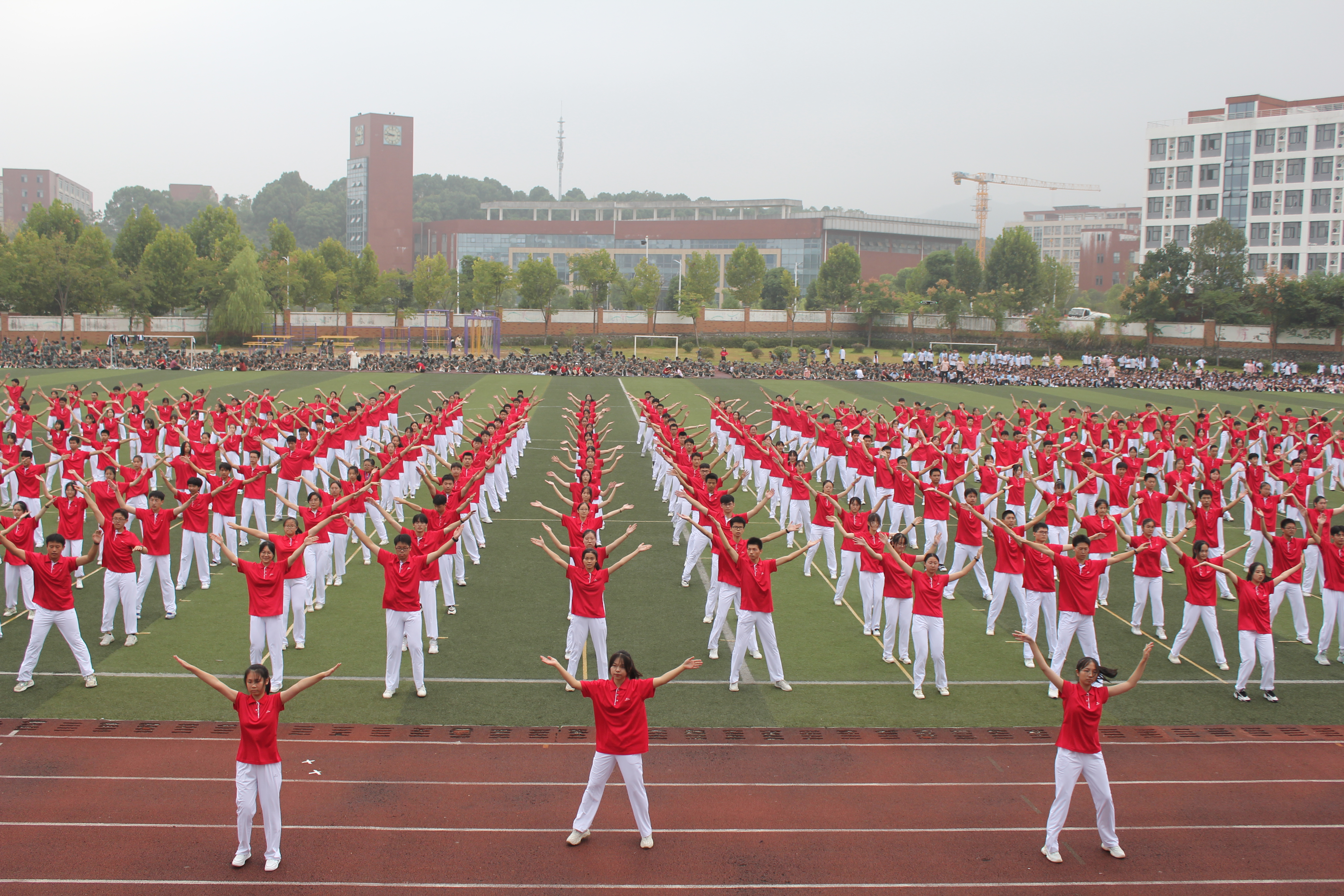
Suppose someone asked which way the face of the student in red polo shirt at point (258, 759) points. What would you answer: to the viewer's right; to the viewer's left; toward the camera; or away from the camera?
toward the camera

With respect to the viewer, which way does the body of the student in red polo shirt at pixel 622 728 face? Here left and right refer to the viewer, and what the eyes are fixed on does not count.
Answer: facing the viewer

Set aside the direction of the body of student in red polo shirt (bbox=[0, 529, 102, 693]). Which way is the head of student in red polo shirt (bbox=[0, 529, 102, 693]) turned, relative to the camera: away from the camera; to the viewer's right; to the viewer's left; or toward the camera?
toward the camera

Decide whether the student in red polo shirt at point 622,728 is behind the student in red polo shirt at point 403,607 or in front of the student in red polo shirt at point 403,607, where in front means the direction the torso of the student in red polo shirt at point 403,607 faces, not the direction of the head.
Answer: in front

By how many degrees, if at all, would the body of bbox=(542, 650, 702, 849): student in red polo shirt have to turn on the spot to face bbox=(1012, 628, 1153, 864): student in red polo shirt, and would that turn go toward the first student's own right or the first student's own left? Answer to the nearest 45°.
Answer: approximately 90° to the first student's own left

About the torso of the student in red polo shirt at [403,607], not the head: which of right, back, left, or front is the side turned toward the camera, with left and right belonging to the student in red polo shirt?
front

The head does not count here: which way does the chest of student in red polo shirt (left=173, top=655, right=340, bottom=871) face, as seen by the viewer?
toward the camera

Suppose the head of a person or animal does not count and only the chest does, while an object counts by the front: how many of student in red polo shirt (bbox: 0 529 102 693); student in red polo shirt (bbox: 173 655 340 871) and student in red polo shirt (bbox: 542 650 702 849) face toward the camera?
3

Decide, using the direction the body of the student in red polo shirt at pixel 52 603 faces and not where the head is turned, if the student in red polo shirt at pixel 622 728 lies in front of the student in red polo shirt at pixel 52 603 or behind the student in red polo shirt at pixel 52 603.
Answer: in front

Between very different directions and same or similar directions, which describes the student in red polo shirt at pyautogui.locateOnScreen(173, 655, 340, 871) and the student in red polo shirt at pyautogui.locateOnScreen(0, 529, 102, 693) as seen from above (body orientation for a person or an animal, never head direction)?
same or similar directions

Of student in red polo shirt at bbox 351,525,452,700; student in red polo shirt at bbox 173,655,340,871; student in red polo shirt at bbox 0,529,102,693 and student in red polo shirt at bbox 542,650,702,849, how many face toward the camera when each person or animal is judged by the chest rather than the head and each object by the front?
4

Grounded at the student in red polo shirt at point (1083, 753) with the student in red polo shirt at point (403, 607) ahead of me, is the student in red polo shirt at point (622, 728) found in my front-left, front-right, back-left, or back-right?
front-left

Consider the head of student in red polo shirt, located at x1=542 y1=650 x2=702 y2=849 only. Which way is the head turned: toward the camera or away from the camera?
toward the camera

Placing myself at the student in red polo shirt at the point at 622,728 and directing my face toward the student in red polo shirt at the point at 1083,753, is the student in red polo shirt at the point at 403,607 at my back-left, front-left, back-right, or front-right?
back-left
